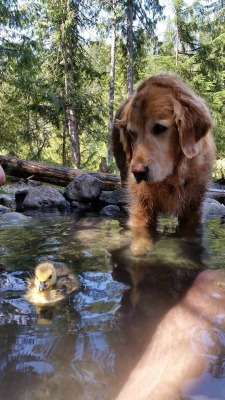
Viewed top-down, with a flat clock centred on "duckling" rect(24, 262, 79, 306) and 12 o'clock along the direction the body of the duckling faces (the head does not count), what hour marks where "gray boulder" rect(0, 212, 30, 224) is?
The gray boulder is roughly at 4 o'clock from the duckling.

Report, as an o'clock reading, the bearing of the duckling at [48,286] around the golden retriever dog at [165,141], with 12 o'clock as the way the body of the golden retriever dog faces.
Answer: The duckling is roughly at 1 o'clock from the golden retriever dog.

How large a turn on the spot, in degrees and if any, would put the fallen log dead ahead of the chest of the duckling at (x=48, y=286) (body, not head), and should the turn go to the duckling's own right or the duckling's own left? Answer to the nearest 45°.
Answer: approximately 135° to the duckling's own right

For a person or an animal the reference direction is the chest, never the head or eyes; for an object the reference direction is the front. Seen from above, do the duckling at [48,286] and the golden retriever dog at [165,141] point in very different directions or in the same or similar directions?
same or similar directions

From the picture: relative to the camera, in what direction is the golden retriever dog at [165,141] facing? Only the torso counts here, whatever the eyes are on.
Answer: toward the camera

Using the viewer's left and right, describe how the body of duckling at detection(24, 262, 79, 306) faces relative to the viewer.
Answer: facing the viewer and to the left of the viewer

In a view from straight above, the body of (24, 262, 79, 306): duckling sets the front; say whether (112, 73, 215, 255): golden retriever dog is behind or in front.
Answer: behind

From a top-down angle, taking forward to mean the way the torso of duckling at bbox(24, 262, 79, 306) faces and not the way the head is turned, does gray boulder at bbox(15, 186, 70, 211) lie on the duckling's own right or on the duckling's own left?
on the duckling's own right

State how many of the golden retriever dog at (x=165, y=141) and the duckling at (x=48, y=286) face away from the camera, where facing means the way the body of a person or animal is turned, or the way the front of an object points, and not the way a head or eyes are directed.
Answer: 0

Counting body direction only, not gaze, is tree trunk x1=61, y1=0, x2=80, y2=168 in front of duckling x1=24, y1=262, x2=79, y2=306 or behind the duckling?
behind

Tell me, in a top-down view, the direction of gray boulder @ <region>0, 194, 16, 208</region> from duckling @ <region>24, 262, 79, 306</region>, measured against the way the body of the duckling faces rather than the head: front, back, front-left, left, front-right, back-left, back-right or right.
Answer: back-right

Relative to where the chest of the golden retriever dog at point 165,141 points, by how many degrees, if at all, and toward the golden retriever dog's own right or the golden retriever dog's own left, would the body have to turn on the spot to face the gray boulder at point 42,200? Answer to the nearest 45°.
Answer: approximately 135° to the golden retriever dog's own right
